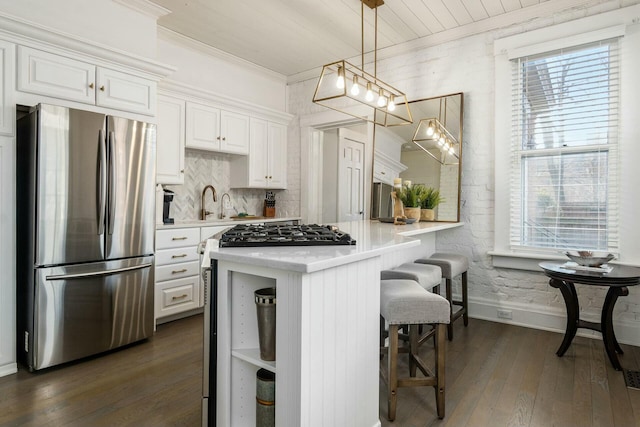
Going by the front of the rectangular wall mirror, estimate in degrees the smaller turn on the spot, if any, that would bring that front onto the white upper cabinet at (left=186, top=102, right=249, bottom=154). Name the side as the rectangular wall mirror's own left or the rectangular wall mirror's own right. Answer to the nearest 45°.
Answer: approximately 45° to the rectangular wall mirror's own right

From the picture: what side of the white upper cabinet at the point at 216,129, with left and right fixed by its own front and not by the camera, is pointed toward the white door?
left

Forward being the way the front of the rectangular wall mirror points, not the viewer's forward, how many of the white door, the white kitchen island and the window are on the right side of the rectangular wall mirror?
1

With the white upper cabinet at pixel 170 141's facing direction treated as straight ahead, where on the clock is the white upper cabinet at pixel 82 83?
the white upper cabinet at pixel 82 83 is roughly at 3 o'clock from the white upper cabinet at pixel 170 141.

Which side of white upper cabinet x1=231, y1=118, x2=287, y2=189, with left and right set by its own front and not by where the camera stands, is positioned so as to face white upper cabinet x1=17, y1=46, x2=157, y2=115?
right

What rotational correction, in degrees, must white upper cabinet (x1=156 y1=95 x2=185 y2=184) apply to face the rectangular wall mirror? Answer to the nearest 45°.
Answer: approximately 45° to its left

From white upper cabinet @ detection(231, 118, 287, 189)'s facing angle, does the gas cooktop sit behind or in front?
in front

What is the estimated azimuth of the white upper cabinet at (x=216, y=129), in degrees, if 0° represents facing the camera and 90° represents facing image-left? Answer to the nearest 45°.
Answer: approximately 315°

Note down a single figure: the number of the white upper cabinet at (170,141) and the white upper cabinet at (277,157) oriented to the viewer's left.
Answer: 0

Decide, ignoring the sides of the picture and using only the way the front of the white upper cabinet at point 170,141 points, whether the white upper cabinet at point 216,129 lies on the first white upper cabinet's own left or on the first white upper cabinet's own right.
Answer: on the first white upper cabinet's own left

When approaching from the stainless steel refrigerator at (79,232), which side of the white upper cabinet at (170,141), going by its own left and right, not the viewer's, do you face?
right
